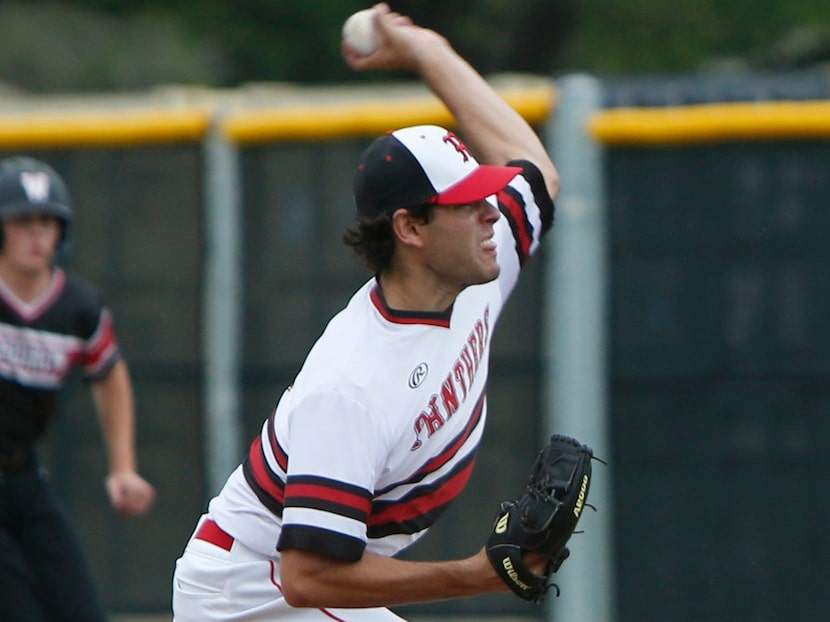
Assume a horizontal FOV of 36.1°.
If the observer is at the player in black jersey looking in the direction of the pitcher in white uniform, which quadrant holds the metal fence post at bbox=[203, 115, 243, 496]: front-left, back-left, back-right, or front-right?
back-left

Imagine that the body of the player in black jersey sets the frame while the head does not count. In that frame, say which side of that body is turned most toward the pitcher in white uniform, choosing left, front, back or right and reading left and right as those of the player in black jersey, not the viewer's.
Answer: front

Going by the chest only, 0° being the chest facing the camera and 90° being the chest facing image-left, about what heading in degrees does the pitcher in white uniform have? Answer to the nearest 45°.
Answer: approximately 315°

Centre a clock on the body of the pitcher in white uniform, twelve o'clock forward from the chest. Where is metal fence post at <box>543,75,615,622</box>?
The metal fence post is roughly at 8 o'clock from the pitcher in white uniform.

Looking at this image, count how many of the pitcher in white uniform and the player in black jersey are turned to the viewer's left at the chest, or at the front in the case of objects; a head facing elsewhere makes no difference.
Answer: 0

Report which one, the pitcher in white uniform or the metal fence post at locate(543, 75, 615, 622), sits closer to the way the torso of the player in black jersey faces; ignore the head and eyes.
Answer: the pitcher in white uniform

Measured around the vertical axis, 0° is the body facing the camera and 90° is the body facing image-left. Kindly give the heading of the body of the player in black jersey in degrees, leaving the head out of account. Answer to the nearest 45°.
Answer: approximately 0°

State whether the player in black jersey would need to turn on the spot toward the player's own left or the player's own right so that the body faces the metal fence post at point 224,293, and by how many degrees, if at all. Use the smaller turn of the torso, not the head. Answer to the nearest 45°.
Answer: approximately 135° to the player's own left

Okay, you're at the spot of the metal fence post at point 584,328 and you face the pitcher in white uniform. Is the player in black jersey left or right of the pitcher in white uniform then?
right

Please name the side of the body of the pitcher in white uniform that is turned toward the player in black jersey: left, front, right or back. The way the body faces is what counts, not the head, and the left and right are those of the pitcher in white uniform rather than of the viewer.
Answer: back

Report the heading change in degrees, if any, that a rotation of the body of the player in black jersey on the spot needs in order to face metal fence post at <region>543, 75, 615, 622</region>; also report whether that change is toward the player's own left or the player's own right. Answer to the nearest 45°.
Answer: approximately 90° to the player's own left
